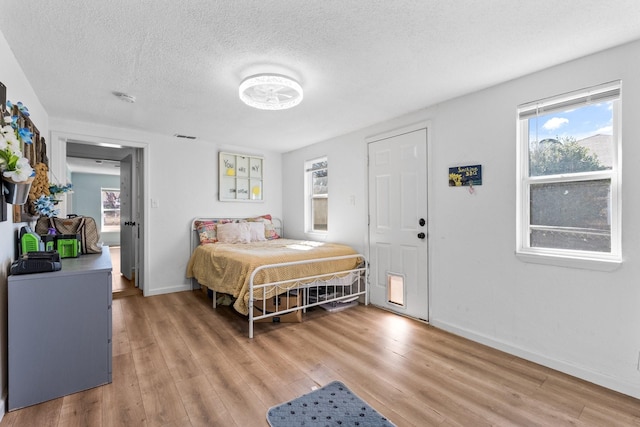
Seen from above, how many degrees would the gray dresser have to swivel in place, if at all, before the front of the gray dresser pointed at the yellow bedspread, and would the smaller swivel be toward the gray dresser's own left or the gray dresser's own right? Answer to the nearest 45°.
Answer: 0° — it already faces it

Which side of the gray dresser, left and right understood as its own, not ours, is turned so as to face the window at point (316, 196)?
front

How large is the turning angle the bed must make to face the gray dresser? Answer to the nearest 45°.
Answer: approximately 90° to its right

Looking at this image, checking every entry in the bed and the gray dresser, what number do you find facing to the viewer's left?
0

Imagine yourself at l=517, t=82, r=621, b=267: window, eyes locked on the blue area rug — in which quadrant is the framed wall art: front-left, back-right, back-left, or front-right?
front-right

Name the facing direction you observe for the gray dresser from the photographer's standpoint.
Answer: facing to the right of the viewer

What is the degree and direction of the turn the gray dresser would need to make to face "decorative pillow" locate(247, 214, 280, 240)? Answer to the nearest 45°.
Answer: approximately 45° to its left

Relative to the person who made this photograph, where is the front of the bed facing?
facing the viewer and to the right of the viewer

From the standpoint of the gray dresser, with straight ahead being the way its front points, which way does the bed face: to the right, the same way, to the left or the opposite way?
to the right

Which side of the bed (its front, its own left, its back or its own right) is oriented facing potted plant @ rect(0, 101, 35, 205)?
right
